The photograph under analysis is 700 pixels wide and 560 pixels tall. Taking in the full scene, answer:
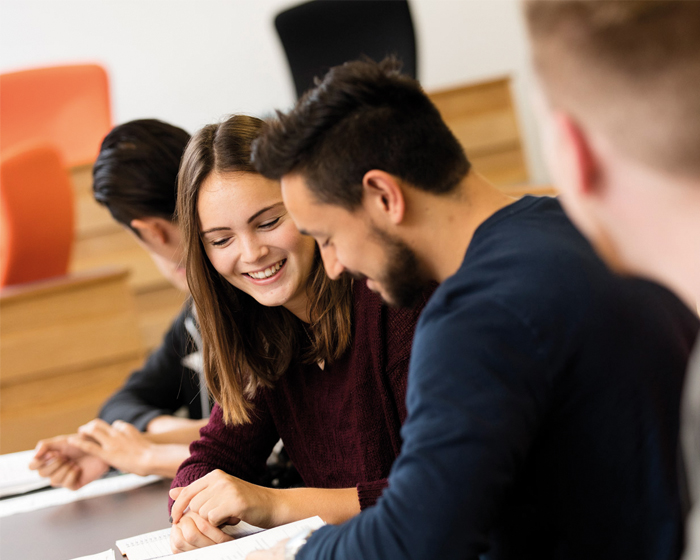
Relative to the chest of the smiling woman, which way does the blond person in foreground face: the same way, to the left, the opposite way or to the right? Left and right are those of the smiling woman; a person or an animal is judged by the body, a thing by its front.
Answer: to the right

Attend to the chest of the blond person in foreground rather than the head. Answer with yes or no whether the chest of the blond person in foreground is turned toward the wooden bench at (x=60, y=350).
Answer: yes

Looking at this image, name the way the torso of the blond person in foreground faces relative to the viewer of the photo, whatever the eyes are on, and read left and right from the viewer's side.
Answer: facing away from the viewer and to the left of the viewer
